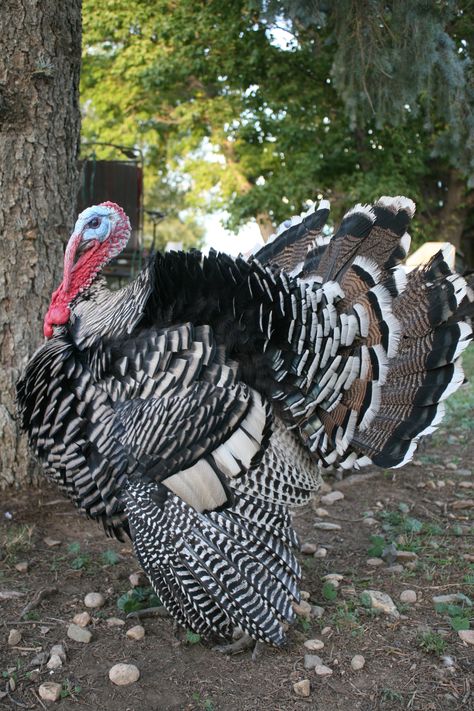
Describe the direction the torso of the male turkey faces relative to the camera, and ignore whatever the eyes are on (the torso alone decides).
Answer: to the viewer's left

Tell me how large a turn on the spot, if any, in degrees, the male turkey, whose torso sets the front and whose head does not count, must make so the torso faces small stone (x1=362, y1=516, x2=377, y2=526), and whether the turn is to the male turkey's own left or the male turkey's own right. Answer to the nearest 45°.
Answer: approximately 135° to the male turkey's own right

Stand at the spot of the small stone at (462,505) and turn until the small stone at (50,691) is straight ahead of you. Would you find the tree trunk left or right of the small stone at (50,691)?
right

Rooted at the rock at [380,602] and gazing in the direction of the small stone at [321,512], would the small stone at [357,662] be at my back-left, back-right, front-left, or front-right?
back-left

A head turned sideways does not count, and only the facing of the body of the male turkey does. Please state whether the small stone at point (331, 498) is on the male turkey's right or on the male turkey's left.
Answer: on the male turkey's right

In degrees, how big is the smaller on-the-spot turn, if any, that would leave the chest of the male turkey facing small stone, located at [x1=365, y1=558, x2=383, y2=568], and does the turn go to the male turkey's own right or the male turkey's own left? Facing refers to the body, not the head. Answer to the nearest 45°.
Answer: approximately 135° to the male turkey's own right

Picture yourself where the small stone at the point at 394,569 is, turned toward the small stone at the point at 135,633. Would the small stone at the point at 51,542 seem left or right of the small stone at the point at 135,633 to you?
right

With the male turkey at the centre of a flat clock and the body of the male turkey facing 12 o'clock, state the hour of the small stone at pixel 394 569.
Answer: The small stone is roughly at 5 o'clock from the male turkey.
